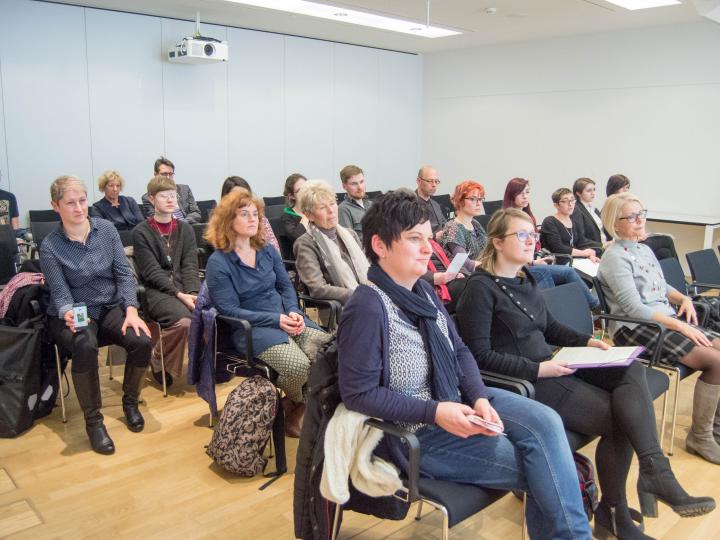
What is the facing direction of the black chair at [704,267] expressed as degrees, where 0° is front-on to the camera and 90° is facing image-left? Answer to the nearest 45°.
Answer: approximately 315°

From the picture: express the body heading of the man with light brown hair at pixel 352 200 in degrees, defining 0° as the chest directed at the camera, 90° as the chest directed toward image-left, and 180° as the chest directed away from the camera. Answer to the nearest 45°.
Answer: approximately 315°

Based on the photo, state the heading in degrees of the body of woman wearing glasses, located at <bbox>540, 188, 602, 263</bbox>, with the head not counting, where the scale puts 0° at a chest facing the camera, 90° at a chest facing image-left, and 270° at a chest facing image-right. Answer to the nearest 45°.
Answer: approximately 315°

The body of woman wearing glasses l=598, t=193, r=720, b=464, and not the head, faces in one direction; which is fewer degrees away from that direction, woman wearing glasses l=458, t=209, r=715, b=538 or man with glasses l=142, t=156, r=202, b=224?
the woman wearing glasses

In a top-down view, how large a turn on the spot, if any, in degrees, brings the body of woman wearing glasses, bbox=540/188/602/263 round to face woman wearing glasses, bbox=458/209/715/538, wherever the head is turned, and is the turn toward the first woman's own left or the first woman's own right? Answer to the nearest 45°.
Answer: approximately 45° to the first woman's own right

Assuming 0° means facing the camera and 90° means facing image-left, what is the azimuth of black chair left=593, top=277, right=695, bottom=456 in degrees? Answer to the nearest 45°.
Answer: approximately 315°

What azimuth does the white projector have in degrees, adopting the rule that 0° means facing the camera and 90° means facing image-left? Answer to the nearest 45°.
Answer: approximately 315°

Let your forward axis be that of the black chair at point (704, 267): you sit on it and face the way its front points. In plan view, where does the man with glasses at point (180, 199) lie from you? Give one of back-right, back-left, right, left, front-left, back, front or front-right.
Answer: back-right

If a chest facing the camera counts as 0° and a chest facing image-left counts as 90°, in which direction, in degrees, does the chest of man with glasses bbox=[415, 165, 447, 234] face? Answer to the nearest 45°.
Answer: approximately 315°
